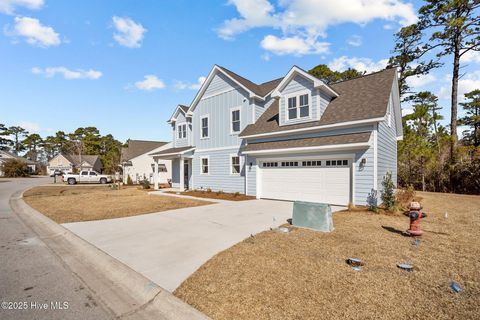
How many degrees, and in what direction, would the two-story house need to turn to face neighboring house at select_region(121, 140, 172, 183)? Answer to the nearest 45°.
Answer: approximately 90° to its right

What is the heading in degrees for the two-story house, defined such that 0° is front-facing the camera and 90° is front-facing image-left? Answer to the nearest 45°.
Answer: approximately 45°

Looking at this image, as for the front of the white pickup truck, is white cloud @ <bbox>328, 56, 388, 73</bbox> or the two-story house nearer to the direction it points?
the white cloud

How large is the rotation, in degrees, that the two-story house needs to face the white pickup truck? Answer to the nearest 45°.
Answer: approximately 90° to its right
